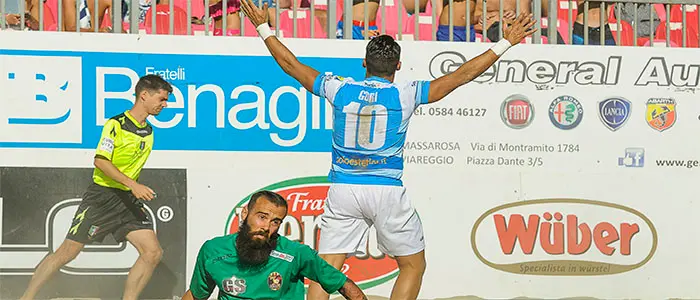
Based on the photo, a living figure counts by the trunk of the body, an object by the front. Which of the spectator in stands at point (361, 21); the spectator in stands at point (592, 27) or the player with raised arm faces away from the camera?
the player with raised arm

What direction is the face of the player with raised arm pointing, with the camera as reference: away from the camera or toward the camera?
away from the camera

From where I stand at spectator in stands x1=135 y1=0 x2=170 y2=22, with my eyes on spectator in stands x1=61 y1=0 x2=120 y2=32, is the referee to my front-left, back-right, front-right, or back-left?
front-left

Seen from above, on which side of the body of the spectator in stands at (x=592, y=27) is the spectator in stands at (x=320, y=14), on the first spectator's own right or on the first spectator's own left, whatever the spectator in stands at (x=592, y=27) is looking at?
on the first spectator's own right

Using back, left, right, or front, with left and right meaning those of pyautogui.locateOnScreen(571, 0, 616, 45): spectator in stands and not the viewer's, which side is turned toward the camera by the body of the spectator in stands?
front

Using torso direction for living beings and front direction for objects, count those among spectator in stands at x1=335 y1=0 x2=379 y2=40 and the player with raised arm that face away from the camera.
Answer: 1

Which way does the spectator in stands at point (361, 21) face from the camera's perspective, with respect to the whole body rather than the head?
toward the camera

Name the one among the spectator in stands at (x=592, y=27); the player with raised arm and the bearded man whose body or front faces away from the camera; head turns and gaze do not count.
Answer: the player with raised arm

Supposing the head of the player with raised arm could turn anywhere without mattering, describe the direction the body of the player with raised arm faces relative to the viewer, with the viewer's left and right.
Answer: facing away from the viewer

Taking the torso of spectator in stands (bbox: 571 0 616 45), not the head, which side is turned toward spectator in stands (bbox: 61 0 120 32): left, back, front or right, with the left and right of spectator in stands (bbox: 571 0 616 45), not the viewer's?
right

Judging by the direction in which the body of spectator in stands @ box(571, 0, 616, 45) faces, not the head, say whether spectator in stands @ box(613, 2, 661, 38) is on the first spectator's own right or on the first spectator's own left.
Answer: on the first spectator's own left

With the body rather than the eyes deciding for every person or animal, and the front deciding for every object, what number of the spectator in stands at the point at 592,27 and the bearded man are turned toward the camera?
2

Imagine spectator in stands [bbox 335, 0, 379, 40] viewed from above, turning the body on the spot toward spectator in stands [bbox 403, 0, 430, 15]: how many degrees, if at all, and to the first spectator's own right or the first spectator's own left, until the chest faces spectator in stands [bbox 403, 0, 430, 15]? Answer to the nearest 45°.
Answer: approximately 135° to the first spectator's own left

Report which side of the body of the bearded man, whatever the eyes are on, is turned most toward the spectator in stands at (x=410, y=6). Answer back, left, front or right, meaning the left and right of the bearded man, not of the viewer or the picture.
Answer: back

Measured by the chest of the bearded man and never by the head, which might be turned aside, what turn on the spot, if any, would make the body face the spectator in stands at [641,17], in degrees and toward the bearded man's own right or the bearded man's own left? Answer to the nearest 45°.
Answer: approximately 135° to the bearded man's own left
